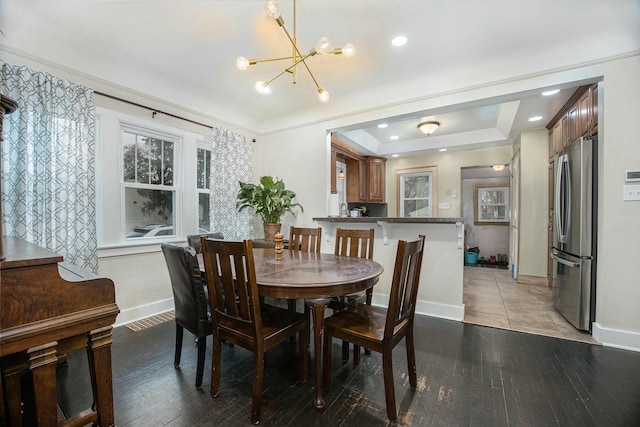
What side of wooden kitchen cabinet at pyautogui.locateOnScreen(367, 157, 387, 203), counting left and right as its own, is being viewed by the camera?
front

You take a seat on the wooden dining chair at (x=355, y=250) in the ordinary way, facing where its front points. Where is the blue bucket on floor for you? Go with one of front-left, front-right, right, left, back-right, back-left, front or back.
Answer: back

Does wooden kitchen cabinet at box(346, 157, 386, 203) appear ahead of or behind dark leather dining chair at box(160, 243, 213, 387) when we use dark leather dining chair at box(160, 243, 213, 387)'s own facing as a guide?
ahead

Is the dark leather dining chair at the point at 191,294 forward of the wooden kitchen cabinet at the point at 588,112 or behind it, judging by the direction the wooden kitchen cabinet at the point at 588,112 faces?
forward

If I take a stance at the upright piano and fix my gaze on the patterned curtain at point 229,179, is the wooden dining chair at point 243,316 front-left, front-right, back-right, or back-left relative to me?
front-right

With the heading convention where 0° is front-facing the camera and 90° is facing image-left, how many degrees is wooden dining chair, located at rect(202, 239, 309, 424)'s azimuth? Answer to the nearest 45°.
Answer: approximately 225°

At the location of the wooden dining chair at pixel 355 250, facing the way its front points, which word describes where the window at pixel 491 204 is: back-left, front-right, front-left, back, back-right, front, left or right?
back

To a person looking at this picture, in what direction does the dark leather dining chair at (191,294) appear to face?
facing away from the viewer and to the right of the viewer

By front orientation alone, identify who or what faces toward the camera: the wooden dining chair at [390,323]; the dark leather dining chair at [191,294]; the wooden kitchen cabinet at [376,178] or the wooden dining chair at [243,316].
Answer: the wooden kitchen cabinet

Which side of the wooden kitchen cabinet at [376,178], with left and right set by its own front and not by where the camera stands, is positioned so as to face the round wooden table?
front

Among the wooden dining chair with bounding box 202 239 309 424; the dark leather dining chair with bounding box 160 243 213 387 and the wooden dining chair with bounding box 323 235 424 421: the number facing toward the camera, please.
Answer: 0

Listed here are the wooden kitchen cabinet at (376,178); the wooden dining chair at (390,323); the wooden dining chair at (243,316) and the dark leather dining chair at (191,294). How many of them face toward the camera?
1

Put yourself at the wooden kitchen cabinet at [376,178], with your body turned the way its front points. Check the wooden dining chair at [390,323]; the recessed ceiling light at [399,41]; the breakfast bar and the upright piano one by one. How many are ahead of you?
4

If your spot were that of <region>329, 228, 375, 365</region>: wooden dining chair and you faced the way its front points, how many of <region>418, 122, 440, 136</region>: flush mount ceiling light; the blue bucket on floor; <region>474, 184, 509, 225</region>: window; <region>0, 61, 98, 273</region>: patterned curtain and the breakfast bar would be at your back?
4

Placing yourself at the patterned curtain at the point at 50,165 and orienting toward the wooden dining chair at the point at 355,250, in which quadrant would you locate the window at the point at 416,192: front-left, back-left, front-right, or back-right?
front-left
